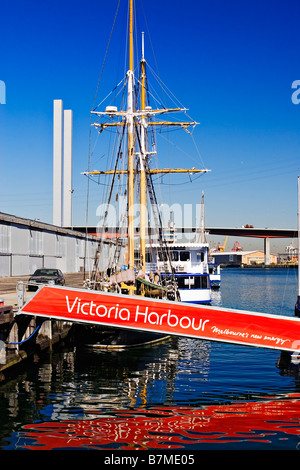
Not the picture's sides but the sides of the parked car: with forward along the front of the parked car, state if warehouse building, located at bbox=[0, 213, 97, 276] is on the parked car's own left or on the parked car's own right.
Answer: on the parked car's own right

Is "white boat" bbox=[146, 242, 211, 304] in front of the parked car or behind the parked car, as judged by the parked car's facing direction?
behind

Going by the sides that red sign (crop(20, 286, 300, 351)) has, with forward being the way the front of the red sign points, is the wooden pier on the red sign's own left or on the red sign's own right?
on the red sign's own right

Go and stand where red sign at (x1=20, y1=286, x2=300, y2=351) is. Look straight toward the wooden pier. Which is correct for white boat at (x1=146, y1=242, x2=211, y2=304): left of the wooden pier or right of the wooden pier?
right

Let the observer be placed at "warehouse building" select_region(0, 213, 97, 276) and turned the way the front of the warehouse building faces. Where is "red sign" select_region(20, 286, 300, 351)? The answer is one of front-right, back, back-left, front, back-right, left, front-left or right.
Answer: front-right

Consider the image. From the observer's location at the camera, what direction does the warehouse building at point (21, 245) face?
facing the viewer and to the right of the viewer

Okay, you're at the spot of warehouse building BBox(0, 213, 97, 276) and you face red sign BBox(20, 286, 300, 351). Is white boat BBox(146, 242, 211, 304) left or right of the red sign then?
left

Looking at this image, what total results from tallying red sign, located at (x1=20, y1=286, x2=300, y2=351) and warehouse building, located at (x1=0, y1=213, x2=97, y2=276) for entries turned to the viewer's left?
0

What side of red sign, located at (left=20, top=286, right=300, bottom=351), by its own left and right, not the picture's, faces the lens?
front

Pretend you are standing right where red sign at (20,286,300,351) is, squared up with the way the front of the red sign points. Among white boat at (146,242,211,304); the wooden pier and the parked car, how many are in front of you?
0
